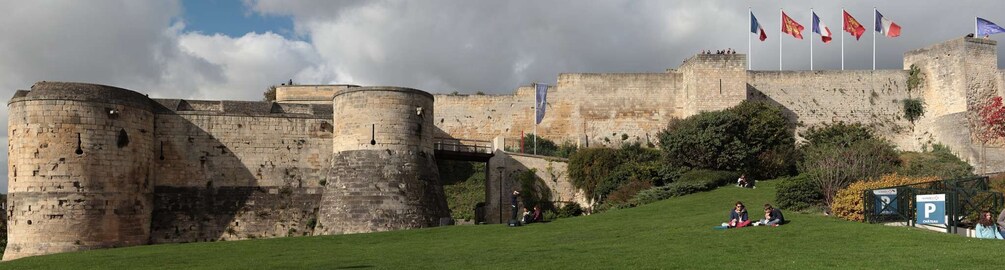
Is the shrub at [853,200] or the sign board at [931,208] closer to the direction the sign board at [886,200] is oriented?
the sign board

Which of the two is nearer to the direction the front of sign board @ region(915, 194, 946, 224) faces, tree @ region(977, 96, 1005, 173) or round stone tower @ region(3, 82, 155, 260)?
the round stone tower

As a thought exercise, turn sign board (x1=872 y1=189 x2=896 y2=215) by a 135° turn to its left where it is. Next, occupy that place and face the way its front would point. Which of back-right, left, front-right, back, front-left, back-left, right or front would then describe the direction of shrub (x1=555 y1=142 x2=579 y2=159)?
left

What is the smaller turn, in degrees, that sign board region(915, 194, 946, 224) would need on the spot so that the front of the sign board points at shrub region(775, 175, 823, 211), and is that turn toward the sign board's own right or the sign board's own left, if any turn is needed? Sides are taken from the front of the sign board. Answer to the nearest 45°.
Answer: approximately 135° to the sign board's own right

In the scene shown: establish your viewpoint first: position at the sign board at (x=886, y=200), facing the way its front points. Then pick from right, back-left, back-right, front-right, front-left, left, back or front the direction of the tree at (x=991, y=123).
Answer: back

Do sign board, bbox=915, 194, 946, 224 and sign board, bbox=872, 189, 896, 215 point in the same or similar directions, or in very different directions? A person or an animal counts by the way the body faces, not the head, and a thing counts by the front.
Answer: same or similar directions

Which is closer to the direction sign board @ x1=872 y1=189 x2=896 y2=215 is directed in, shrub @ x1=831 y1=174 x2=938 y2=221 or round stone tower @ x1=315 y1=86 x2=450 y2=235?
the round stone tower

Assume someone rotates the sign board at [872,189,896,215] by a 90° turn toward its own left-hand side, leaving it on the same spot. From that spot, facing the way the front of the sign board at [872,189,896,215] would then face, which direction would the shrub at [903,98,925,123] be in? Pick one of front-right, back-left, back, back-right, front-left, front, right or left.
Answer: left

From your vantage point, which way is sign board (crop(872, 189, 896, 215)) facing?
toward the camera

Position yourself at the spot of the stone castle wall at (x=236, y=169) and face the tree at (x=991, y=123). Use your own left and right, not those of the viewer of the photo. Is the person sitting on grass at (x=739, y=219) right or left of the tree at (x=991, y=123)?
right

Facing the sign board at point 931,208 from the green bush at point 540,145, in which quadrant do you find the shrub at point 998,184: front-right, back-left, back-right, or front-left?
front-left

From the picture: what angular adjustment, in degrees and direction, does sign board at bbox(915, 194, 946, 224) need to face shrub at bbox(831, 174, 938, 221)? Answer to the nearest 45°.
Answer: approximately 135° to its right
